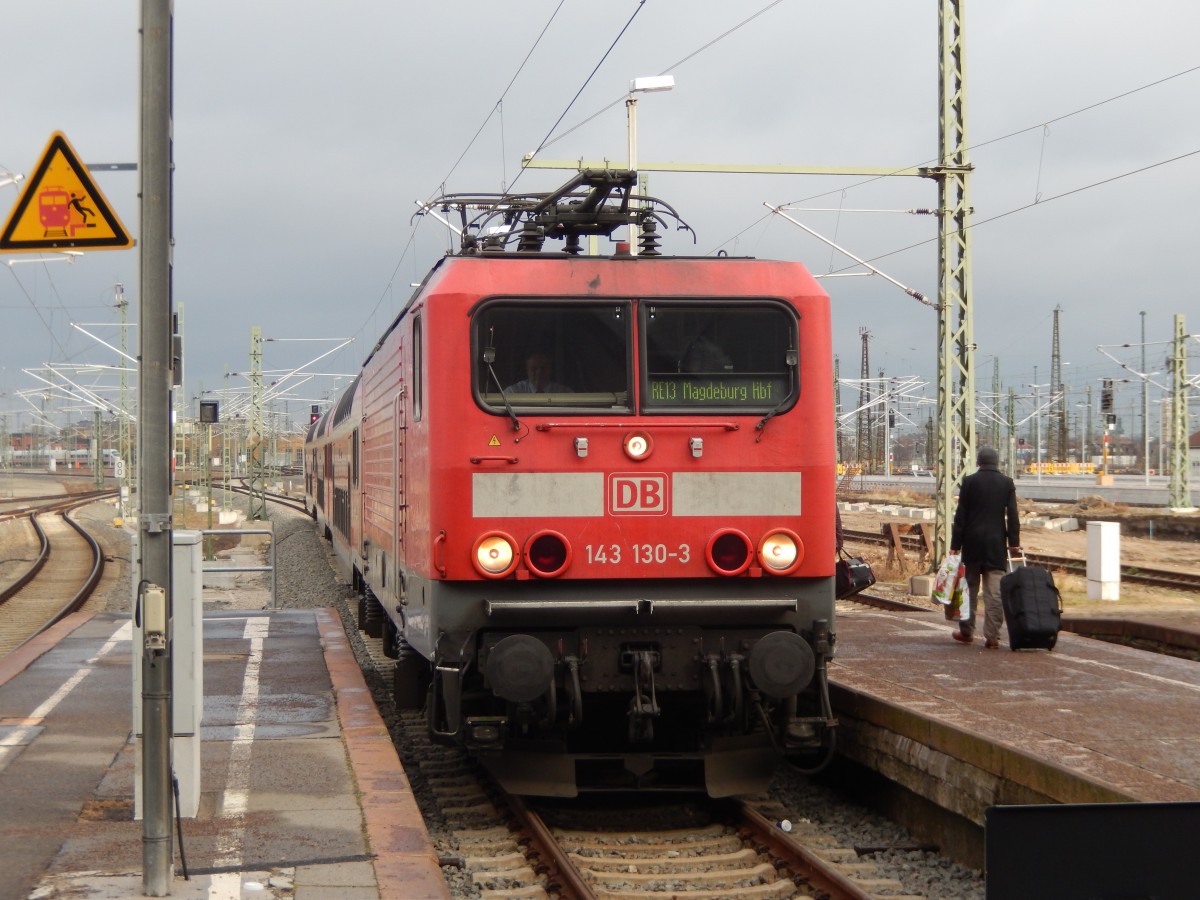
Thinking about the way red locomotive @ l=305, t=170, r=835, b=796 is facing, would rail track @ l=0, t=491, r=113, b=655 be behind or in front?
behind

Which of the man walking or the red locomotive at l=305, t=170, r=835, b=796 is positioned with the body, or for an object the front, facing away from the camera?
the man walking

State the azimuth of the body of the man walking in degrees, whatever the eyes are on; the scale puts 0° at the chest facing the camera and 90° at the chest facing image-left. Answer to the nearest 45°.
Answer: approximately 180°

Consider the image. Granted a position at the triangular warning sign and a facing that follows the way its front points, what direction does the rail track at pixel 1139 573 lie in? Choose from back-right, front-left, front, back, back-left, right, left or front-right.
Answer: back-left

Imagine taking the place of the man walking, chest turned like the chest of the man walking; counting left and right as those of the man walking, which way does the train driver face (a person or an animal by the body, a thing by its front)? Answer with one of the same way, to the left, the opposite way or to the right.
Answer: the opposite way

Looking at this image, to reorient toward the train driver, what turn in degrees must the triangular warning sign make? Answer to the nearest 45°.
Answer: approximately 135° to its left

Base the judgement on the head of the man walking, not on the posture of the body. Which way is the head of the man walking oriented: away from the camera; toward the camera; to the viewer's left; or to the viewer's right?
away from the camera

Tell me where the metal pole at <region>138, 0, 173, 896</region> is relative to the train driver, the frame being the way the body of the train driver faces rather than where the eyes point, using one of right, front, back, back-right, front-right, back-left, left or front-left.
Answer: front-right

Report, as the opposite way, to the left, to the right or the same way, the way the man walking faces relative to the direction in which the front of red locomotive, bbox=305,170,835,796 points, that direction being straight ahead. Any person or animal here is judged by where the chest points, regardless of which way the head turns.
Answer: the opposite way
